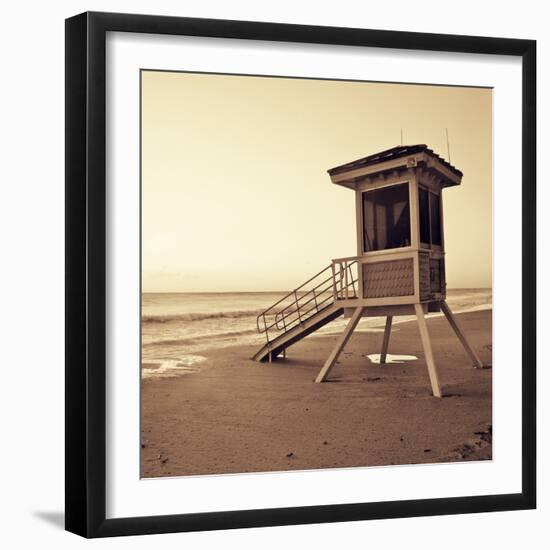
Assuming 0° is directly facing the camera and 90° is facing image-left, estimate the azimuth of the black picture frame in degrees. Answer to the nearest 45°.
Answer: approximately 315°
